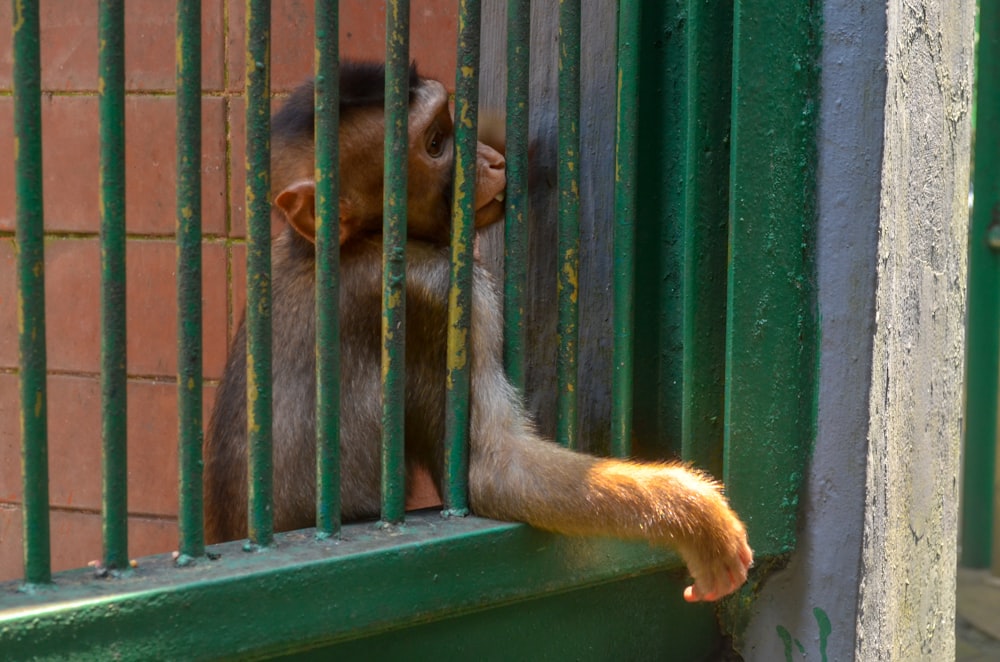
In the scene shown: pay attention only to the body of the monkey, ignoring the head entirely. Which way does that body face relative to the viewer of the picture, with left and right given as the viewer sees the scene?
facing to the right of the viewer

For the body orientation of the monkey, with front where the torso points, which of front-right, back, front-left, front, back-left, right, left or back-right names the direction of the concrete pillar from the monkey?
front
